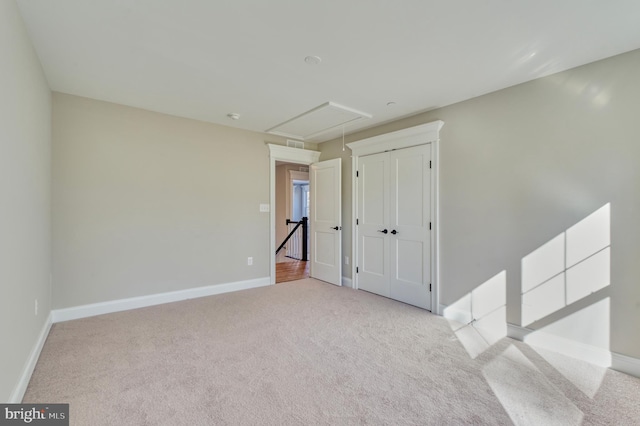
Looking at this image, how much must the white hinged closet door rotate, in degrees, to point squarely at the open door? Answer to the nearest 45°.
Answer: approximately 90° to its right

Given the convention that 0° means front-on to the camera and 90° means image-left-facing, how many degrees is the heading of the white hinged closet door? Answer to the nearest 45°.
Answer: approximately 45°
